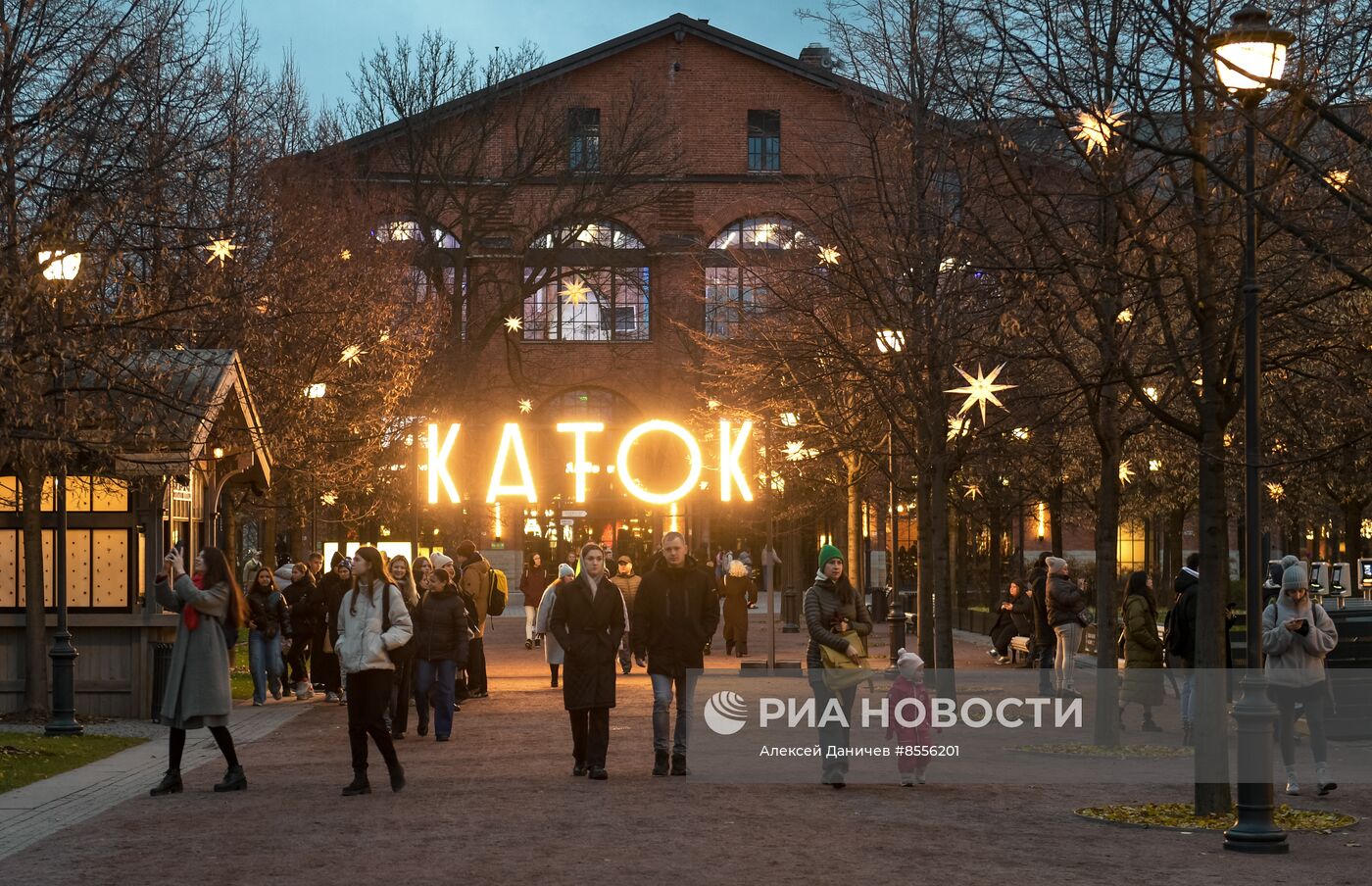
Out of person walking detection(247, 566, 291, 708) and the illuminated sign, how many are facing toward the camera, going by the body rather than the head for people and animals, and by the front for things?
2

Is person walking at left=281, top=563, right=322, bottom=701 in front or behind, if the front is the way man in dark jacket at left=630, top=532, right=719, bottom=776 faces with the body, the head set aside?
behind

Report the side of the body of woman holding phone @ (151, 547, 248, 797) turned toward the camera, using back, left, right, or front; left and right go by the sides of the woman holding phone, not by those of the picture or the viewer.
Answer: left

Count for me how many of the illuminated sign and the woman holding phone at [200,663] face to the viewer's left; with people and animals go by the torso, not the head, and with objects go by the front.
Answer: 1

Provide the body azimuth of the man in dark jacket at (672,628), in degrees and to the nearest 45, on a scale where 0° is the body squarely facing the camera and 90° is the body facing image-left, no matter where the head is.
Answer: approximately 0°

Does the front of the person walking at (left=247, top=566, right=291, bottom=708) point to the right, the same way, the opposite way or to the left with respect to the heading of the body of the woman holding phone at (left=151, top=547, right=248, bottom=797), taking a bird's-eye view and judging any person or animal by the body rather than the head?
to the left

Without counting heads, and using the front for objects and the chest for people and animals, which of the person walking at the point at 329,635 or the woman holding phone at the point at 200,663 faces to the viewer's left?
the woman holding phone

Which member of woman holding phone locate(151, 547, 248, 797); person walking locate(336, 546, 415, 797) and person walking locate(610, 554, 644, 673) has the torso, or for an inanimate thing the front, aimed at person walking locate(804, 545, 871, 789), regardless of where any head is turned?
person walking locate(610, 554, 644, 673)

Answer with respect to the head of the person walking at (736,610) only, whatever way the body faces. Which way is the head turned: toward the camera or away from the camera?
away from the camera
